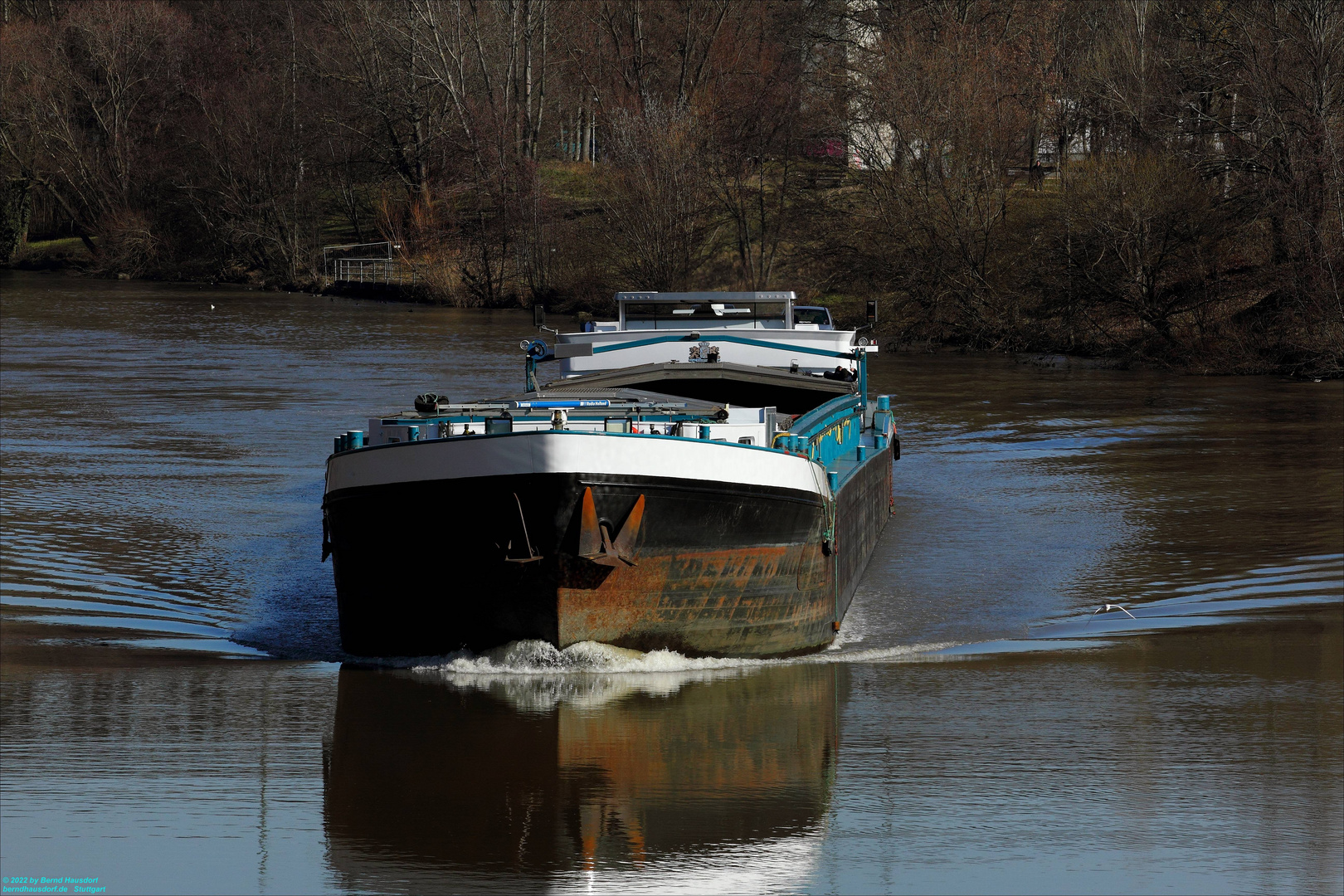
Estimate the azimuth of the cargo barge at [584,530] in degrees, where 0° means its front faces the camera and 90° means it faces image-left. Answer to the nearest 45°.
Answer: approximately 0°
